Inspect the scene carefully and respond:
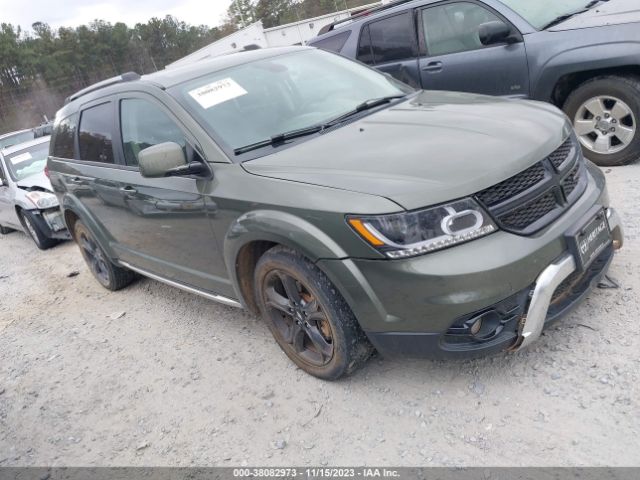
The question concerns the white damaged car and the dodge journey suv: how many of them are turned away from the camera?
0

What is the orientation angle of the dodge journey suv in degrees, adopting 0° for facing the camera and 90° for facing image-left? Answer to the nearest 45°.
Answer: approximately 315°

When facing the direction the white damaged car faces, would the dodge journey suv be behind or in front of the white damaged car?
in front

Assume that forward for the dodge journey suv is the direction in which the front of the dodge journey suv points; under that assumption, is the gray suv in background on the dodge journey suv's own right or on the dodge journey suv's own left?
on the dodge journey suv's own left

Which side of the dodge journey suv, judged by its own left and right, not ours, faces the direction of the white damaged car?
back
